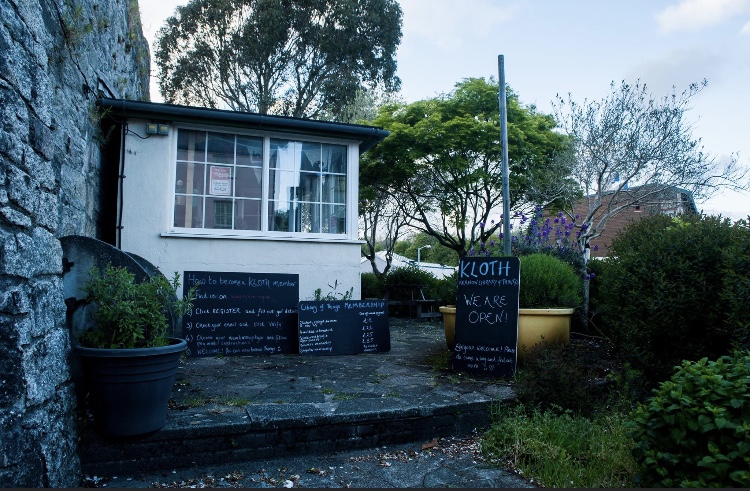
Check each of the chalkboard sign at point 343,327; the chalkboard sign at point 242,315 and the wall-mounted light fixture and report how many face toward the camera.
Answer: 3

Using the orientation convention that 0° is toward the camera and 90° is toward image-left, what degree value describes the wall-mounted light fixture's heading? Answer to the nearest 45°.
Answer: approximately 0°

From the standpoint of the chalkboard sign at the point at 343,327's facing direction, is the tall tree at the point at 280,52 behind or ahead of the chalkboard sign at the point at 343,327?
behind

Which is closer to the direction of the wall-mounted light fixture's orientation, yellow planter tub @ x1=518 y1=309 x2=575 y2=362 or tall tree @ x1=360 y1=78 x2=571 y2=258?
the yellow planter tub

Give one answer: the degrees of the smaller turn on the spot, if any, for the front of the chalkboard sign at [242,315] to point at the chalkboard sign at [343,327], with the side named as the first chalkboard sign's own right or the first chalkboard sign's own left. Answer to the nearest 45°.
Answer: approximately 90° to the first chalkboard sign's own left

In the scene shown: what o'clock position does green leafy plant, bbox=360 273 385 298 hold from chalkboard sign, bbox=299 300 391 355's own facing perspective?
The green leafy plant is roughly at 6 o'clock from the chalkboard sign.

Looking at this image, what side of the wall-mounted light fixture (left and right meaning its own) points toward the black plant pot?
front

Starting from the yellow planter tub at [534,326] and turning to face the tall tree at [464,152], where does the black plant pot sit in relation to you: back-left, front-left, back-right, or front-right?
back-left

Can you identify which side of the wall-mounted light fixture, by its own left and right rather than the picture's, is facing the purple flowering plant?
left

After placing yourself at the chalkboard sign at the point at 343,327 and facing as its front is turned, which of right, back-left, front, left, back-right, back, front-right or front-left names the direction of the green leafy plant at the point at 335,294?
back

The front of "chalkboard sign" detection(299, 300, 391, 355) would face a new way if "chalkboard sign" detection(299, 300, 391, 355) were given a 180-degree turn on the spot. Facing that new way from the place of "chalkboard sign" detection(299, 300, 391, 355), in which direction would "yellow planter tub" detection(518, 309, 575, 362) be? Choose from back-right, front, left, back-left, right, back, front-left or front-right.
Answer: back-right

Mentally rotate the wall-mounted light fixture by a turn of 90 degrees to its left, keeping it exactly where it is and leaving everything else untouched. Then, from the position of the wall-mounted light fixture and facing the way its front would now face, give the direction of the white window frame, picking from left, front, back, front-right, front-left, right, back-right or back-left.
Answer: front

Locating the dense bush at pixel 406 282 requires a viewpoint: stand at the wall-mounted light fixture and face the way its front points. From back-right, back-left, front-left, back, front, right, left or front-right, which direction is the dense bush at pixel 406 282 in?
back-left

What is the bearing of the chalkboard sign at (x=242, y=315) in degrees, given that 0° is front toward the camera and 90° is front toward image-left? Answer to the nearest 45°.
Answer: approximately 0°
